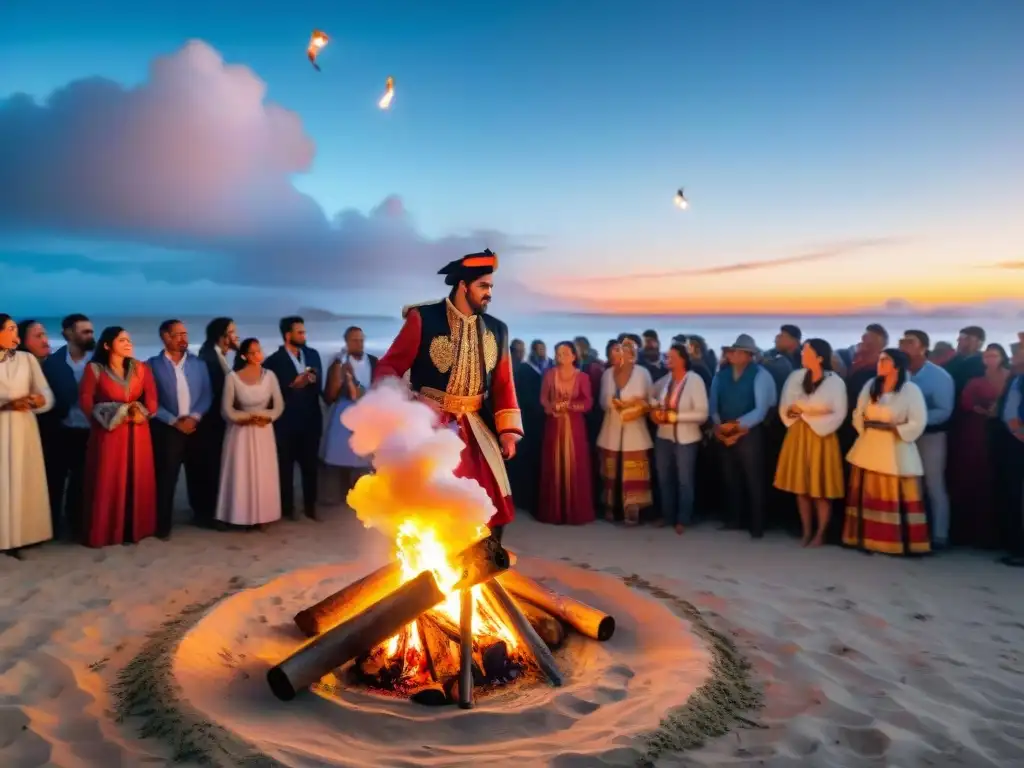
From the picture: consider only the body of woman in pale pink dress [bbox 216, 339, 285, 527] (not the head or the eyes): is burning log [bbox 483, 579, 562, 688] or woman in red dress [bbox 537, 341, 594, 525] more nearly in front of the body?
the burning log

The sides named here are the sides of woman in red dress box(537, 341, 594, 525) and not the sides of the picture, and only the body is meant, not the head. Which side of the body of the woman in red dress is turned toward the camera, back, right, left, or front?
front

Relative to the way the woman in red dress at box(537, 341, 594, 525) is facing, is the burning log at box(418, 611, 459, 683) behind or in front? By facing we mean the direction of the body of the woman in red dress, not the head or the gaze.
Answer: in front

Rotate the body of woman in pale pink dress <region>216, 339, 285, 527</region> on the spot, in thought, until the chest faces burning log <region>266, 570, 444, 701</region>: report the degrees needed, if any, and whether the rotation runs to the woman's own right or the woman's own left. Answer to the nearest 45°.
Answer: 0° — they already face it

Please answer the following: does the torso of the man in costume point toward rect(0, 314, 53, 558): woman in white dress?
no

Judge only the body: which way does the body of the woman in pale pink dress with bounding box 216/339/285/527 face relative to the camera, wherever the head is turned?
toward the camera

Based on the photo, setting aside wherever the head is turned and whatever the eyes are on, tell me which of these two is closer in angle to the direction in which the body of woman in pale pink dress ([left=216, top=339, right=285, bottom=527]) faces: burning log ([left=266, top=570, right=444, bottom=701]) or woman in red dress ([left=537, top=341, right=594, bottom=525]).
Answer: the burning log

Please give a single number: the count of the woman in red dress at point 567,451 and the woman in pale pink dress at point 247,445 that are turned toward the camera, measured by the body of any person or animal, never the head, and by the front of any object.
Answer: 2

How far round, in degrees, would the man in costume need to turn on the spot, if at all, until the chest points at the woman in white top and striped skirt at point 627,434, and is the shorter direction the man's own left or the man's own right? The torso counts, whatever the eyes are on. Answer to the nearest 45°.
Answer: approximately 90° to the man's own left

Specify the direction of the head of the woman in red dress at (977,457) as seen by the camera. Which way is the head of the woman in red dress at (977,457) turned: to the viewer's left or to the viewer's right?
to the viewer's left

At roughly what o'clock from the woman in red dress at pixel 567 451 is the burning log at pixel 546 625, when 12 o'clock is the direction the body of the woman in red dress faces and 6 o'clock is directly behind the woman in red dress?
The burning log is roughly at 12 o'clock from the woman in red dress.

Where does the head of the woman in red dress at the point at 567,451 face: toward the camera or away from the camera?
toward the camera

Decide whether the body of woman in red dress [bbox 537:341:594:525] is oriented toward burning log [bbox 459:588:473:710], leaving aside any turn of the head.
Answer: yes

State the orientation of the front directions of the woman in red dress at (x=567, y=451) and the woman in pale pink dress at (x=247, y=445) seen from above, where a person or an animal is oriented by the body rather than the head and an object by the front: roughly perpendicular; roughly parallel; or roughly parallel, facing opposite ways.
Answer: roughly parallel

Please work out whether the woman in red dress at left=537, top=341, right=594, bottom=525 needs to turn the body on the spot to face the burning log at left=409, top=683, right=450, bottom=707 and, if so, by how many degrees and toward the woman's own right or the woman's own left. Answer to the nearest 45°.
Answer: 0° — they already face it

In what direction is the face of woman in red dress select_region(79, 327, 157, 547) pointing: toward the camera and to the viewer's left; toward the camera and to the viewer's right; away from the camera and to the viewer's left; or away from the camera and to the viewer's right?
toward the camera and to the viewer's right

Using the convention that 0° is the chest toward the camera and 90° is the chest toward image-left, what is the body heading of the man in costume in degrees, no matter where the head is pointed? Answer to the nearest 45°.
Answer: approximately 315°

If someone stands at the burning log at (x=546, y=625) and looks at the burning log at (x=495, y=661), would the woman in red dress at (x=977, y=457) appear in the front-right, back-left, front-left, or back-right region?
back-left
